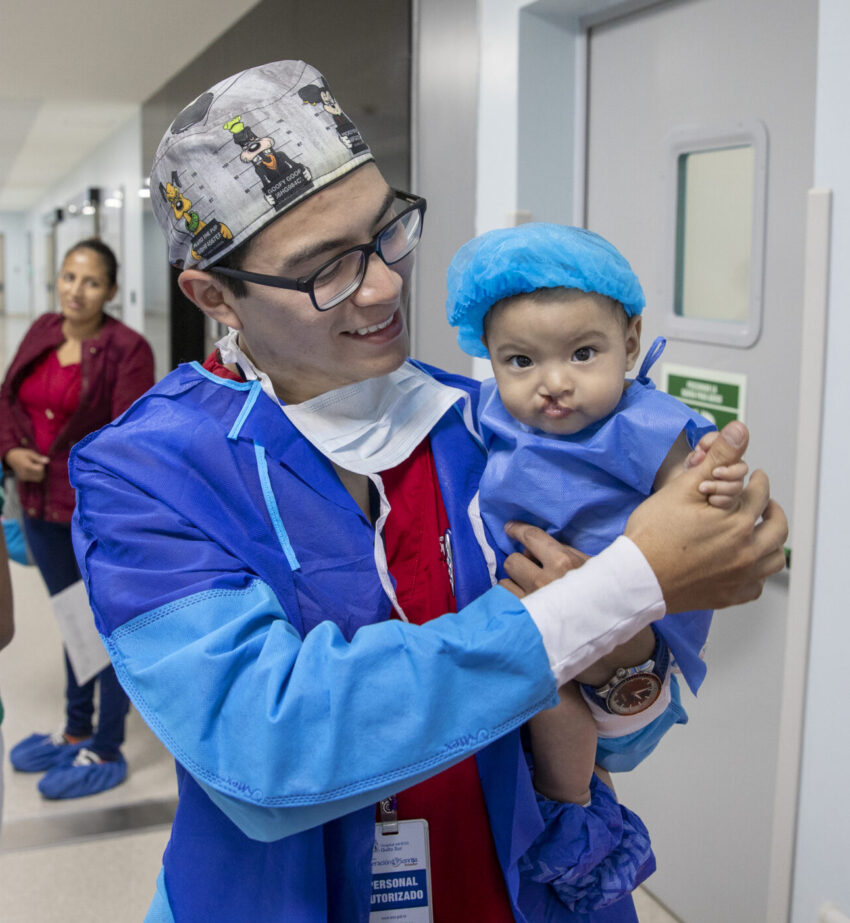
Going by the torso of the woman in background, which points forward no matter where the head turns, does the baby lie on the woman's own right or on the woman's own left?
on the woman's own left

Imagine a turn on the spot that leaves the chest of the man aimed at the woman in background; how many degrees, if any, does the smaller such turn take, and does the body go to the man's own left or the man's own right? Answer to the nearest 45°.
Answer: approximately 180°

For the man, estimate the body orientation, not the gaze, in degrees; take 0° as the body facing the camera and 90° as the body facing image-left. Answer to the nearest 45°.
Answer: approximately 315°

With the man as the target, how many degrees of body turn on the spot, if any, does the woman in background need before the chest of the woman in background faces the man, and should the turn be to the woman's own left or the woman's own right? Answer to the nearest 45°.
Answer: approximately 45° to the woman's own left

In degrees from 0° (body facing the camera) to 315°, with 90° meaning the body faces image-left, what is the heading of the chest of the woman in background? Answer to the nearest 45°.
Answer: approximately 45°
